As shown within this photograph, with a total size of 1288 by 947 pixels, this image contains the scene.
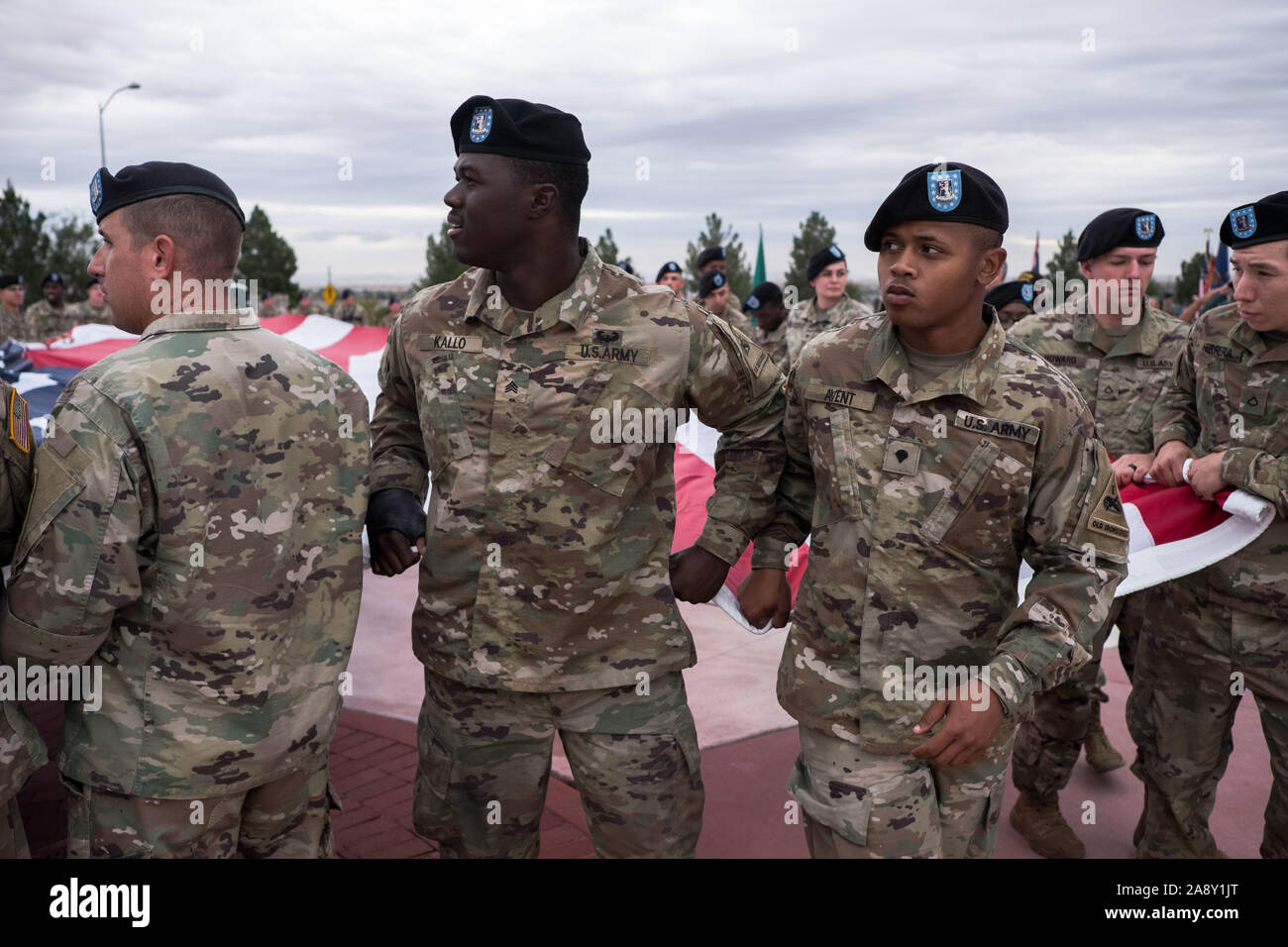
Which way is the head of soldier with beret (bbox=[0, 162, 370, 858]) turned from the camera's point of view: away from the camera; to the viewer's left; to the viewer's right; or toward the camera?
to the viewer's left

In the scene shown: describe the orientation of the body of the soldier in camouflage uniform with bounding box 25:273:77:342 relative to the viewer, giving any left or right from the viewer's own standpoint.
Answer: facing the viewer

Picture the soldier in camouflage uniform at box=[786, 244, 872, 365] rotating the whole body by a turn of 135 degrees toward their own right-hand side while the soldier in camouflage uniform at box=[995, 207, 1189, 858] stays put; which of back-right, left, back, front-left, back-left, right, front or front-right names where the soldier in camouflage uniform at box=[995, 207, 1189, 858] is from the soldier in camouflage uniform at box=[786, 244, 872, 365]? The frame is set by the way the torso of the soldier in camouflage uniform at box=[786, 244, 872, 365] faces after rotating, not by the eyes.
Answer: back-left

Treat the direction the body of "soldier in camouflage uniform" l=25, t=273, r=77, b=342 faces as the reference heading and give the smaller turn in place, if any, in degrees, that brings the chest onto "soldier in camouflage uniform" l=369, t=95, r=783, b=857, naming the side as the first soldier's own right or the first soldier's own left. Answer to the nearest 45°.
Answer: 0° — they already face them

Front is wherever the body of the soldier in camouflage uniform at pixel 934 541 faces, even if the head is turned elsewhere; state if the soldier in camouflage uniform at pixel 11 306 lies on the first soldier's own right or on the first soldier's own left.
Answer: on the first soldier's own right

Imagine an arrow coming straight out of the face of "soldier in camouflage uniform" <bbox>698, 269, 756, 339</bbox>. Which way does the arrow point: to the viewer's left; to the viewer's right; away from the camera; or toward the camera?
toward the camera

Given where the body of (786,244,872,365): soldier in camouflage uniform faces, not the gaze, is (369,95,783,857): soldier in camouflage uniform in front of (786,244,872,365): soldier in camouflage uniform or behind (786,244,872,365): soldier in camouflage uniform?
in front

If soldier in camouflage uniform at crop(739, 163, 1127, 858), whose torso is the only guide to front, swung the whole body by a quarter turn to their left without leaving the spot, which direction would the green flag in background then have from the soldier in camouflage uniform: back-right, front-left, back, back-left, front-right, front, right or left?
back-left

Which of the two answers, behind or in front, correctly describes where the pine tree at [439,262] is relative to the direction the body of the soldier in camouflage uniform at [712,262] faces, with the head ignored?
behind

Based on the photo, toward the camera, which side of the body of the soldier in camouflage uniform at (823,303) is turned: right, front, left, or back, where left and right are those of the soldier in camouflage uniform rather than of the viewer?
front

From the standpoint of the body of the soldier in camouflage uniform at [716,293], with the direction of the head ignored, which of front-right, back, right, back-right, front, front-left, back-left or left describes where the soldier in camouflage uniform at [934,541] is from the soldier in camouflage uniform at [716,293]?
front-left

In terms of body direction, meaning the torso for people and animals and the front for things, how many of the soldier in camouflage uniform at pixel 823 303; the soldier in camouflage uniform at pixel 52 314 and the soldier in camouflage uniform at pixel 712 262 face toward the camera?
3

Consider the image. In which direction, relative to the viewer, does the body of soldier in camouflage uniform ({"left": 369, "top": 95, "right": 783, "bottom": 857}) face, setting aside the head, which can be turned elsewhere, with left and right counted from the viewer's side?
facing the viewer and to the left of the viewer
